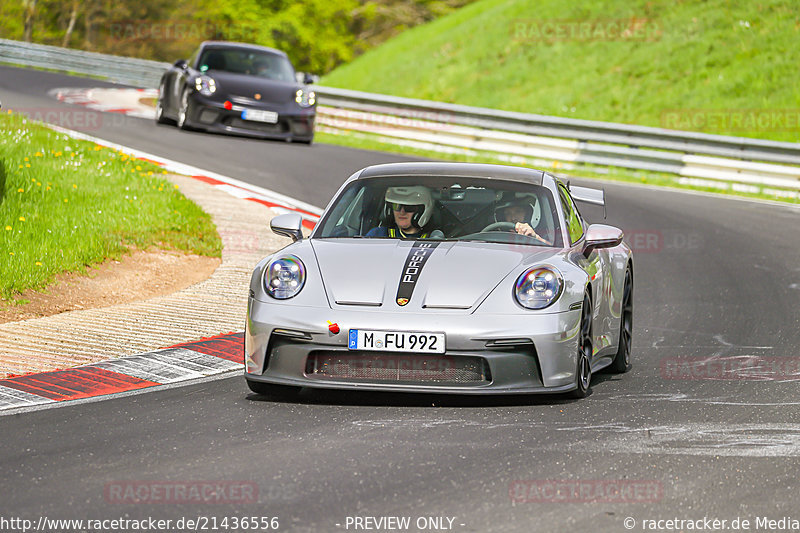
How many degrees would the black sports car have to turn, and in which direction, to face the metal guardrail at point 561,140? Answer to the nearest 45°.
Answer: approximately 90° to its left

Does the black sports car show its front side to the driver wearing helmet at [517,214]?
yes

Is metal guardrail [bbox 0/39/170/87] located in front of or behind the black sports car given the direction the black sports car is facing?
behind

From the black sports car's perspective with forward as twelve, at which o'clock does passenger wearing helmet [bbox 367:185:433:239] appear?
The passenger wearing helmet is roughly at 12 o'clock from the black sports car.

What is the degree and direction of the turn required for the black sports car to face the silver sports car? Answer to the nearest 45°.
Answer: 0° — it already faces it

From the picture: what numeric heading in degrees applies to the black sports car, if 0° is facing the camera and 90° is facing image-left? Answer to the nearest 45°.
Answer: approximately 0°

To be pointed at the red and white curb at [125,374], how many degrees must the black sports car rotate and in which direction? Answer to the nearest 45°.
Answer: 0° — it already faces it

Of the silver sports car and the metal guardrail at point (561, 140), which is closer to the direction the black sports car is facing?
the silver sports car
